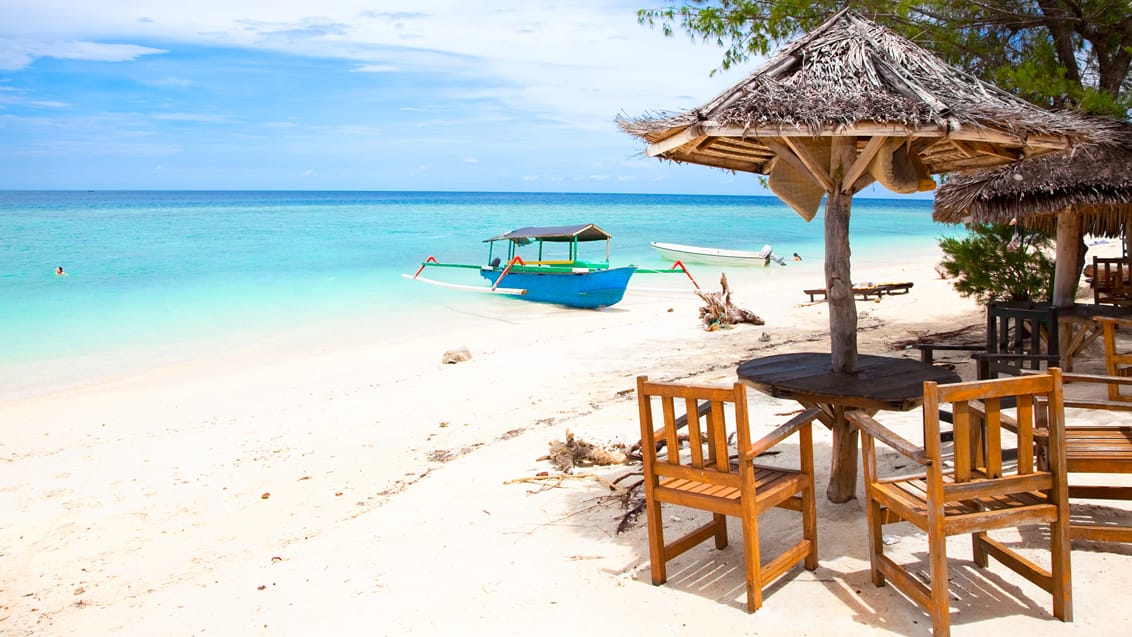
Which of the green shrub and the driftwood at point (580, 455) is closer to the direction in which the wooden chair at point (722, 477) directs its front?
the green shrub

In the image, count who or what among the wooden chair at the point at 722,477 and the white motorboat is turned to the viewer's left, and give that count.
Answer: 1

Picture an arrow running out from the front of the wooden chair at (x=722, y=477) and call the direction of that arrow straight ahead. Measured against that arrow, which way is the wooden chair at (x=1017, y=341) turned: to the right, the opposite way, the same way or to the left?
the opposite way

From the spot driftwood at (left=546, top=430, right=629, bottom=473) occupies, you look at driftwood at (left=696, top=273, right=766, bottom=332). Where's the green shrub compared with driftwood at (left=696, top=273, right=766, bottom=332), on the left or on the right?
right

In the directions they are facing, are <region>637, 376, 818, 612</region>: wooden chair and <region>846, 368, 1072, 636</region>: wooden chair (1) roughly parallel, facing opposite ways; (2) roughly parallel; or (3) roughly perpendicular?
roughly perpendicular

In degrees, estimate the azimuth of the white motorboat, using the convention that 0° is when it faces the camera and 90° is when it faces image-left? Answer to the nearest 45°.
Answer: approximately 90°

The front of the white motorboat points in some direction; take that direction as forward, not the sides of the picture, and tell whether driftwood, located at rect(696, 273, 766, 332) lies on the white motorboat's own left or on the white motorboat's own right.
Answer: on the white motorboat's own left

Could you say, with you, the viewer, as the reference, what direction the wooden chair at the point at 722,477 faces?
facing away from the viewer and to the right of the viewer

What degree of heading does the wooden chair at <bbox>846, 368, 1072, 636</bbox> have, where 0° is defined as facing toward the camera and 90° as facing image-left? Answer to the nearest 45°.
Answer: approximately 135°

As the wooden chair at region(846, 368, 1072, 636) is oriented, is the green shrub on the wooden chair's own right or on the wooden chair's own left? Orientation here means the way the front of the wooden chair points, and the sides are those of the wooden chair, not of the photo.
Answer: on the wooden chair's own right
